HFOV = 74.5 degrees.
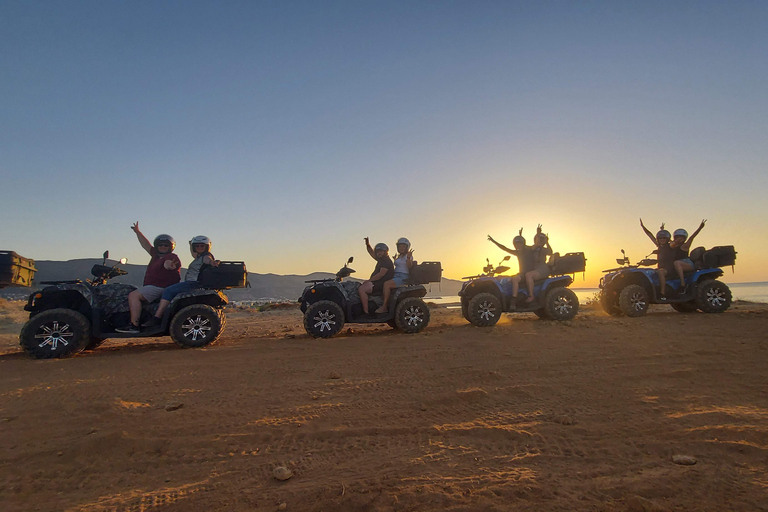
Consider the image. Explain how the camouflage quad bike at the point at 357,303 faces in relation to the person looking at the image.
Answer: facing to the left of the viewer

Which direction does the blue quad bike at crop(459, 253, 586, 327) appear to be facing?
to the viewer's left

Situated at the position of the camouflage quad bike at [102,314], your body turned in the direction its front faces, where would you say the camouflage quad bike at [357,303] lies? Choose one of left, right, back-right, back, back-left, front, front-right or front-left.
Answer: back

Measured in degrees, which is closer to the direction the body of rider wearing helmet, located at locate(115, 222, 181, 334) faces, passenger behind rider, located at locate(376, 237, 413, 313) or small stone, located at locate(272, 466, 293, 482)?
the small stone

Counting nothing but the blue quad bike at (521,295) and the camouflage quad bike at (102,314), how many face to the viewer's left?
2

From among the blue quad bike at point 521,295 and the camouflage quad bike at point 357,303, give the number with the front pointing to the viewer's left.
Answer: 2

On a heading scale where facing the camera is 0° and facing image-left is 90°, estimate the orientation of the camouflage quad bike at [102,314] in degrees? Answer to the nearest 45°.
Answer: approximately 90°

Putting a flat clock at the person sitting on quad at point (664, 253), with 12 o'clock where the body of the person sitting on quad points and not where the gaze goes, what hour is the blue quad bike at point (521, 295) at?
The blue quad bike is roughly at 12 o'clock from the person sitting on quad.
